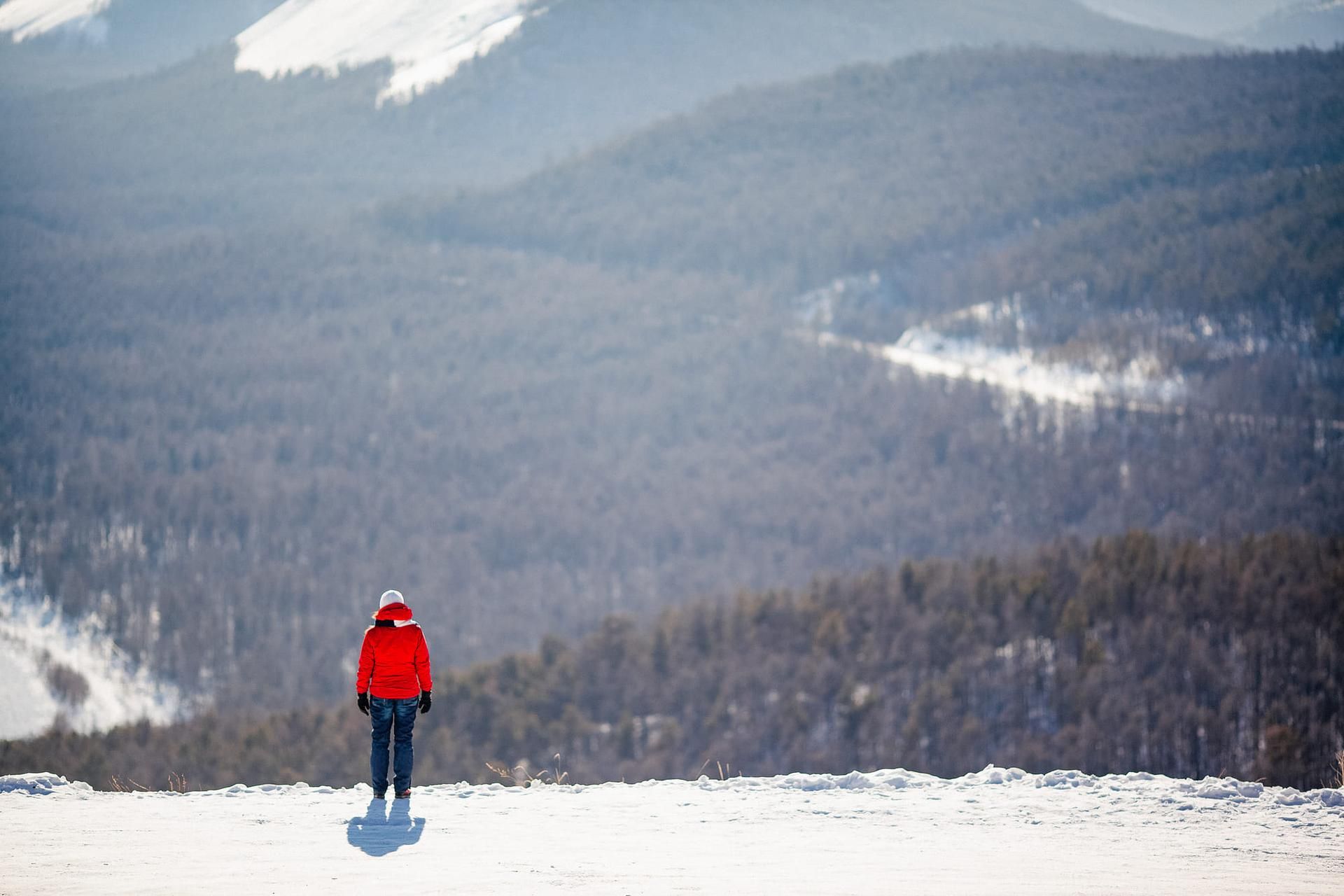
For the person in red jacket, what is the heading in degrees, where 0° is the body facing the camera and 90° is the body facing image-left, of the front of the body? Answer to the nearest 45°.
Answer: approximately 180°
